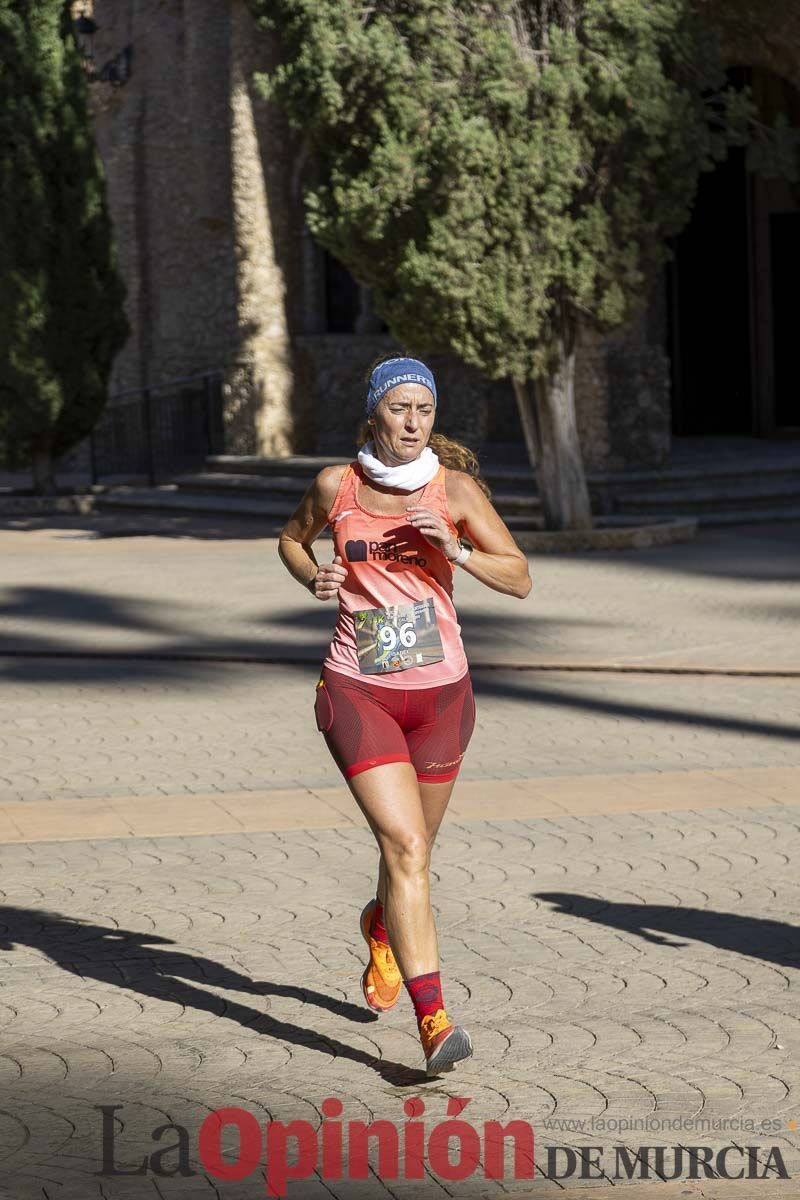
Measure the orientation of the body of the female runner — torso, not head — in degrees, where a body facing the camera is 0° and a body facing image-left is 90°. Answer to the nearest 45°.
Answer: approximately 0°

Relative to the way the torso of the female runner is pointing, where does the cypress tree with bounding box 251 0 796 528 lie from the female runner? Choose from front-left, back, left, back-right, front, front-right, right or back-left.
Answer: back

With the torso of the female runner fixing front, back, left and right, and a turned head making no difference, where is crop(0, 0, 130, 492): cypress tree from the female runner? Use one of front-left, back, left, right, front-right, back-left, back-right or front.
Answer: back
